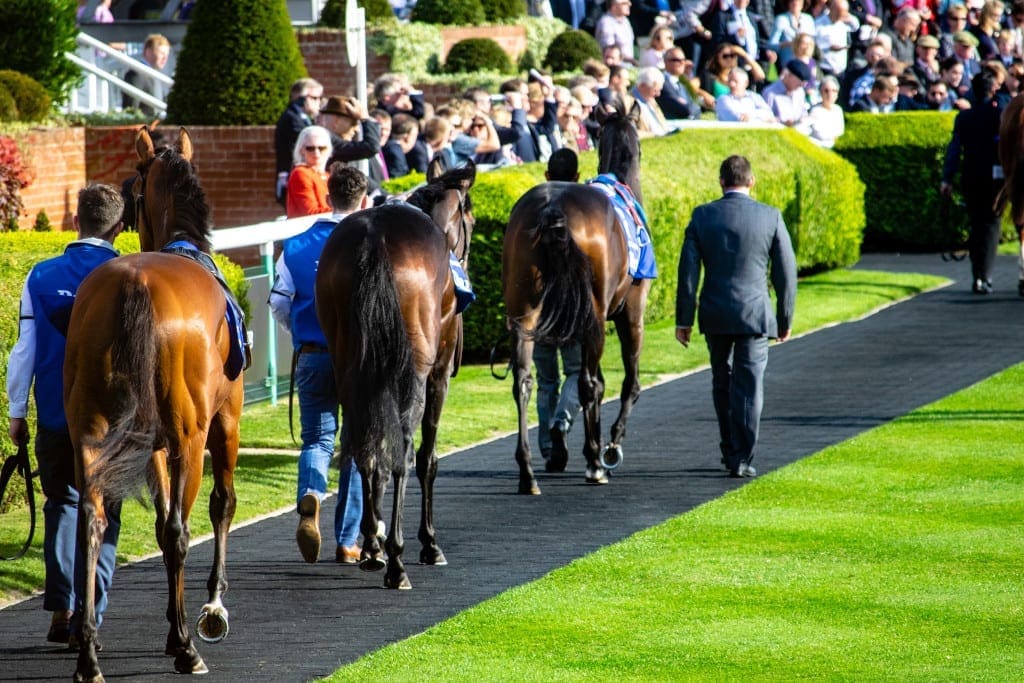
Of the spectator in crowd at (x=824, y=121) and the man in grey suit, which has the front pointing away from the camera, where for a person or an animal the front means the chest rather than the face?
the man in grey suit

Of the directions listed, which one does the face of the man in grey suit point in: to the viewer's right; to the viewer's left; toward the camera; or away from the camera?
away from the camera

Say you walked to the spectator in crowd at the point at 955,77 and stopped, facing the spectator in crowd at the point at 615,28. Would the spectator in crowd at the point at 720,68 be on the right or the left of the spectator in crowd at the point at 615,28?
left

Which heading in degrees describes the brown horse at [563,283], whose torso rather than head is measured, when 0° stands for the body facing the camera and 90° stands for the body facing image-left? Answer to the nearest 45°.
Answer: approximately 225°

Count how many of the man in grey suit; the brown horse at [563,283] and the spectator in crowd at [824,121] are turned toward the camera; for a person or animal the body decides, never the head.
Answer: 1

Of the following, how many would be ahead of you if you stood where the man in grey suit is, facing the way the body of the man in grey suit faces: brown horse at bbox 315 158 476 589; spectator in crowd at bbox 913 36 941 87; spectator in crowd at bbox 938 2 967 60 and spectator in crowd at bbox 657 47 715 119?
3

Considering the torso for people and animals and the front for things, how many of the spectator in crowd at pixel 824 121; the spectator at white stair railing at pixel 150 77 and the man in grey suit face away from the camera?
1

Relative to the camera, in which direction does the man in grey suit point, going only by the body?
away from the camera

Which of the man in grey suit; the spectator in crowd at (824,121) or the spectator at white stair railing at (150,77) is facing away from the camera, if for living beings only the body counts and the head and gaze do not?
the man in grey suit

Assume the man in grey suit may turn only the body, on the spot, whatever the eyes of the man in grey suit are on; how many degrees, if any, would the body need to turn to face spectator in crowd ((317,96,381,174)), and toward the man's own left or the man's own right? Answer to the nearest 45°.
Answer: approximately 45° to the man's own left

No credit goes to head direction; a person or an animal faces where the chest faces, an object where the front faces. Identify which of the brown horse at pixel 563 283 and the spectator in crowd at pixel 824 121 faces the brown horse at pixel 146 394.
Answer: the spectator in crowd

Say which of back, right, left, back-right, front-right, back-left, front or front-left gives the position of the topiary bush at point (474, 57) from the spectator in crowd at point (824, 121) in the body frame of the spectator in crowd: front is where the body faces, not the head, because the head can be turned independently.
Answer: right

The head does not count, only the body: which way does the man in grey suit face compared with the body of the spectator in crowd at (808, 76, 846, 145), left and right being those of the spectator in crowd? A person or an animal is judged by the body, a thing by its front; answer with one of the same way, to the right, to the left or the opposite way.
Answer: the opposite way

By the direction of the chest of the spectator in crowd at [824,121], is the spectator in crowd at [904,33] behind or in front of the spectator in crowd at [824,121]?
behind

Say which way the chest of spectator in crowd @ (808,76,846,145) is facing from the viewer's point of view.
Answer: toward the camera

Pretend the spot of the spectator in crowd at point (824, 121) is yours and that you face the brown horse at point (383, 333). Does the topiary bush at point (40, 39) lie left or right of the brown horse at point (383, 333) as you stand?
right

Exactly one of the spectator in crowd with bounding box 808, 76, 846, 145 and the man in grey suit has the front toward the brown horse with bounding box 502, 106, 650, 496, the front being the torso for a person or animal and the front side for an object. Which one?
the spectator in crowd
